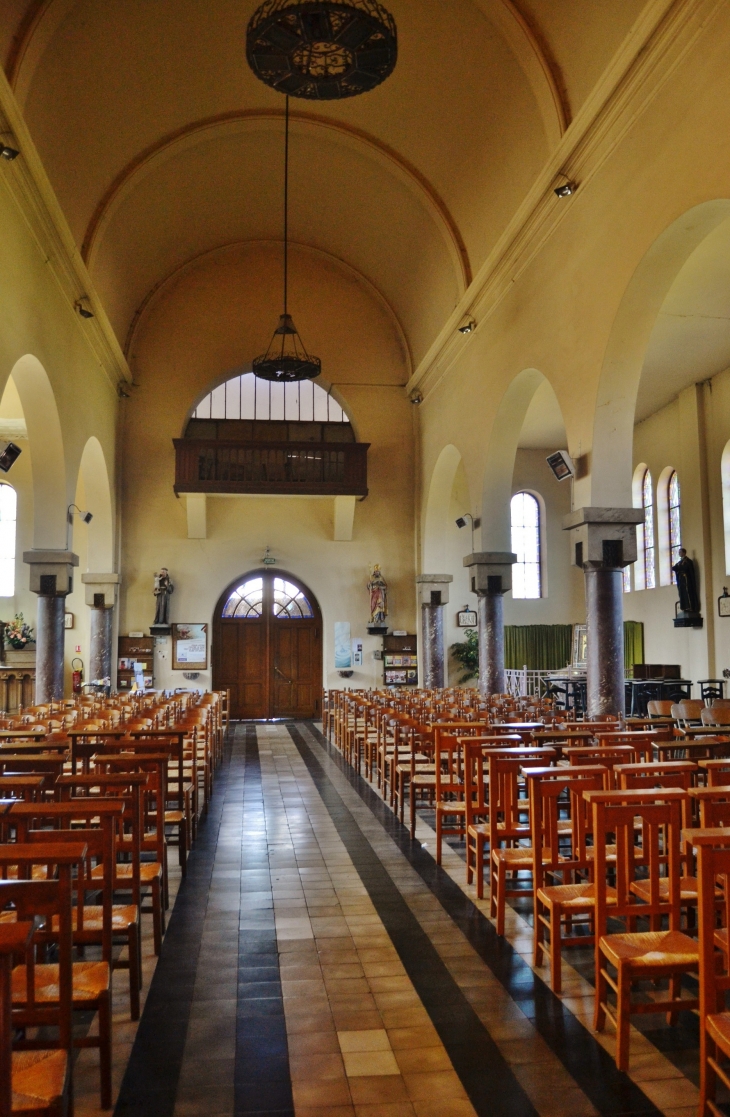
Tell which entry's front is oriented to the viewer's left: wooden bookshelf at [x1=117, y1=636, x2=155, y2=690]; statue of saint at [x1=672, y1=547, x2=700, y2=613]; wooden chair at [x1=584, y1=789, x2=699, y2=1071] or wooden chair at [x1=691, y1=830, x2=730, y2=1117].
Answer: the statue of saint

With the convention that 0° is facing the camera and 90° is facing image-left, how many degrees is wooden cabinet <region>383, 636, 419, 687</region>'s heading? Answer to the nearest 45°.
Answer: approximately 0°

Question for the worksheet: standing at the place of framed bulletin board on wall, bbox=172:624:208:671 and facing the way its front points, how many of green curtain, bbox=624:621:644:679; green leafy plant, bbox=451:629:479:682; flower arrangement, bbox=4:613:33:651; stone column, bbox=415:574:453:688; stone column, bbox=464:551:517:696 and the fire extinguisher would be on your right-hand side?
2

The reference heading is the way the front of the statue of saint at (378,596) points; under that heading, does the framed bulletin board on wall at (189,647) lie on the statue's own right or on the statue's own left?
on the statue's own right

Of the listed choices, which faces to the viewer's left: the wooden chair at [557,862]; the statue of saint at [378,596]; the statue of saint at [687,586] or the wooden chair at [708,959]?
the statue of saint at [687,586]

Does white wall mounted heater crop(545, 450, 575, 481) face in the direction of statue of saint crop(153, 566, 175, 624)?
no

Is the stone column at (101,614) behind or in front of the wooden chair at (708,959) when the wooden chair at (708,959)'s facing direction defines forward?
behind

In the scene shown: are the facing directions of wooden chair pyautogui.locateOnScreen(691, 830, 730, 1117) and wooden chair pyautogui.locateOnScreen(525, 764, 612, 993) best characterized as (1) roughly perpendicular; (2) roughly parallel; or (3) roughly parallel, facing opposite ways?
roughly parallel

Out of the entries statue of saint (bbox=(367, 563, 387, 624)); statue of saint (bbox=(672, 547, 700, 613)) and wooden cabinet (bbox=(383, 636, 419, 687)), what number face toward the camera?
2

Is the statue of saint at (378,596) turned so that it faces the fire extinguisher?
no

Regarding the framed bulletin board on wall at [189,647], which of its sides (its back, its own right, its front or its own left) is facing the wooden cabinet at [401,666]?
left

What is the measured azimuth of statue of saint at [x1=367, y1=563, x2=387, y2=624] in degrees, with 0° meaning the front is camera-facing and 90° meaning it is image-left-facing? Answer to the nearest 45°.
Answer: approximately 0°

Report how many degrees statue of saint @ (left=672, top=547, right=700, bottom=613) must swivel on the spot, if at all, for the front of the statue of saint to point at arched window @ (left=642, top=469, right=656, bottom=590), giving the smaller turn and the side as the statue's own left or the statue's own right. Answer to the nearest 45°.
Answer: approximately 90° to the statue's own right

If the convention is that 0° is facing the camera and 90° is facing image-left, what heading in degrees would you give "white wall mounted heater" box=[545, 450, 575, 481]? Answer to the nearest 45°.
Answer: approximately 45°

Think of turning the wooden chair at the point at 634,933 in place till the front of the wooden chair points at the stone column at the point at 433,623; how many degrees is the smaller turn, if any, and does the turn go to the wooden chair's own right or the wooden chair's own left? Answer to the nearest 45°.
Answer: approximately 135° to the wooden chair's own left

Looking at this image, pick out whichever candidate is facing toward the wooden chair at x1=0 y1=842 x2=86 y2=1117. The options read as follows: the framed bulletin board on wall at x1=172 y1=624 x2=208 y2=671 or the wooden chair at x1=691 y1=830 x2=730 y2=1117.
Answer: the framed bulletin board on wall

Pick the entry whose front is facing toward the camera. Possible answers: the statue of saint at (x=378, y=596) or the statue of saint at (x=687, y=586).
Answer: the statue of saint at (x=378, y=596)

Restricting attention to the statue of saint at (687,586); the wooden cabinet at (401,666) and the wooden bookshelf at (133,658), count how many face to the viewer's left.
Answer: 1

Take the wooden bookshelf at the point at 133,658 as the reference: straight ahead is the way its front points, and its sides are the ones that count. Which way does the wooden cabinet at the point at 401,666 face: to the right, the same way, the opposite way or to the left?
the same way

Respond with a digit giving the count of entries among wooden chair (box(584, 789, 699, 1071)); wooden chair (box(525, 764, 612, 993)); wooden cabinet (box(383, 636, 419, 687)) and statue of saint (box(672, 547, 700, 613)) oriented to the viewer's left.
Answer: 1

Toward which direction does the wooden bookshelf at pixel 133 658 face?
toward the camera
